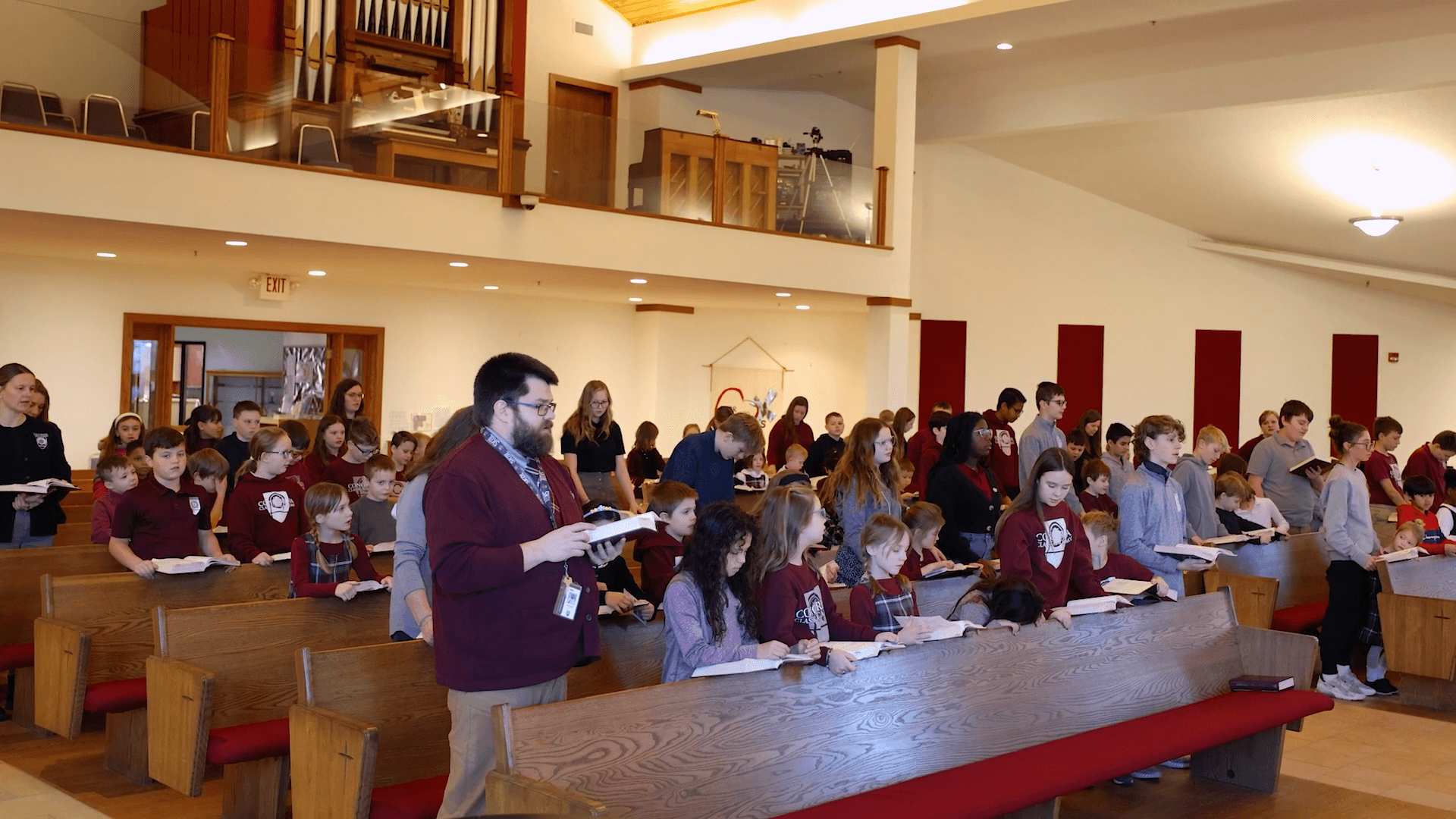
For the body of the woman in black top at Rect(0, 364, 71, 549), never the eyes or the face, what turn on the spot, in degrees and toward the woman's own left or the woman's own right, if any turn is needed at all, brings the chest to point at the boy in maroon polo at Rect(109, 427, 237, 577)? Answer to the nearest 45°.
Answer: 0° — they already face them

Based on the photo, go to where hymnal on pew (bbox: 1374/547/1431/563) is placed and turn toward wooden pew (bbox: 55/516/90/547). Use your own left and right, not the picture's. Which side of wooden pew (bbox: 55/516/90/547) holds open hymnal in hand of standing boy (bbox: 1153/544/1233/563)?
left
